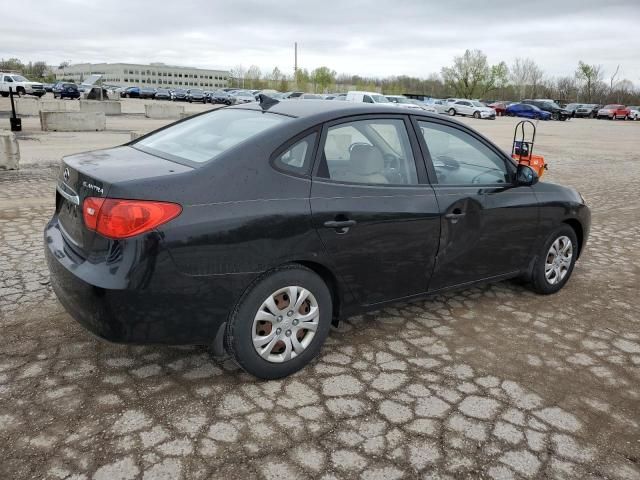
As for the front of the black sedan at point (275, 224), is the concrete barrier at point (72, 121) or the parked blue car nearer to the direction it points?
the parked blue car

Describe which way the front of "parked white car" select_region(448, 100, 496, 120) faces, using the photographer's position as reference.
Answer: facing the viewer and to the right of the viewer

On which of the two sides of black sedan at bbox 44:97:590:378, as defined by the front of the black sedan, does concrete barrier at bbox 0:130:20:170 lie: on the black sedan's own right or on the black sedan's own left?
on the black sedan's own left

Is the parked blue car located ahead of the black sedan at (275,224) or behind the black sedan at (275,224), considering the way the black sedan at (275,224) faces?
ahead

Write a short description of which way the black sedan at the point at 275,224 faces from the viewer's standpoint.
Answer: facing away from the viewer and to the right of the viewer

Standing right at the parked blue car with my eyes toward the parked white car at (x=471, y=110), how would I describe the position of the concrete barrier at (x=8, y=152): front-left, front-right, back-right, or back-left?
front-left

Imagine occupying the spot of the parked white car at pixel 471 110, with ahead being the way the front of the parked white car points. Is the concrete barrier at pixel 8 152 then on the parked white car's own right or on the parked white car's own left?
on the parked white car's own right

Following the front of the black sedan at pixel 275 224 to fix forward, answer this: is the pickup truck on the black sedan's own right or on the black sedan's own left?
on the black sedan's own left

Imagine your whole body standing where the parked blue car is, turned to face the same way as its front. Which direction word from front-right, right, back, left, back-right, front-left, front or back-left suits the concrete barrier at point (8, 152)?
front-right
